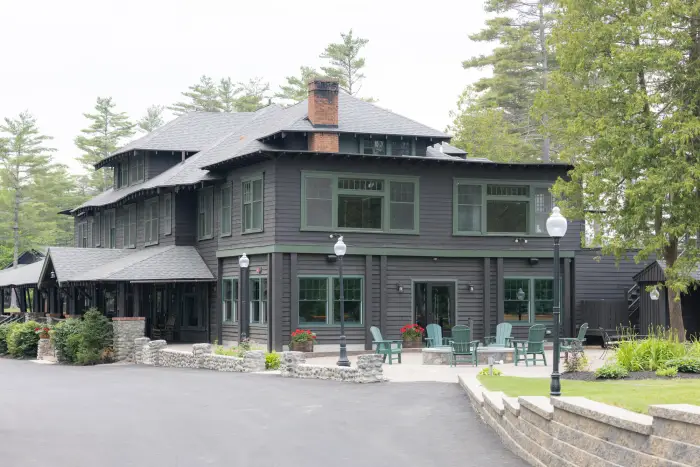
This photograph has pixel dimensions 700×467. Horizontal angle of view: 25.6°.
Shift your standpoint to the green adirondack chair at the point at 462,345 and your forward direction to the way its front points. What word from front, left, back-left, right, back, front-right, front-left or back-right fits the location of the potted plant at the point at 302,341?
front-left

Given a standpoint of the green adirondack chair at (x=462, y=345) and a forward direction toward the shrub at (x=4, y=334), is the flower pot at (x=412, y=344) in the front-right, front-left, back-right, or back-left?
front-right

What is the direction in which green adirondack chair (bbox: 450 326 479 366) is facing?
away from the camera

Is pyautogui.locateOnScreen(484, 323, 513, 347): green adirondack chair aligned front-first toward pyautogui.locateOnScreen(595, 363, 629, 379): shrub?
no

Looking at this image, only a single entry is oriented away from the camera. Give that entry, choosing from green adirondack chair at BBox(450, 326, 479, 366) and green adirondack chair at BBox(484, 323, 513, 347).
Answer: green adirondack chair at BBox(450, 326, 479, 366)

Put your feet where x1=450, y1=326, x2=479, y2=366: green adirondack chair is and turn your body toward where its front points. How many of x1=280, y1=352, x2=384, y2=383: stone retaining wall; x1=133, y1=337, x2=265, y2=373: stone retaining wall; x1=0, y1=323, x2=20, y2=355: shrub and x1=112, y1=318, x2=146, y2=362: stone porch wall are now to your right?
0

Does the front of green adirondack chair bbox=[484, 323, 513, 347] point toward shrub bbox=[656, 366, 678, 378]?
no

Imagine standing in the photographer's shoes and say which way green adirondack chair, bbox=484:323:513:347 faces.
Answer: facing the viewer and to the left of the viewer

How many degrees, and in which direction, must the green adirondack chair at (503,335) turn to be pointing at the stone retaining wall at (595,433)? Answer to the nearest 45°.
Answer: approximately 45° to its left

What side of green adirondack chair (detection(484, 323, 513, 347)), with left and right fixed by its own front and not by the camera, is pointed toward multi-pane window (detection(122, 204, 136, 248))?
right
